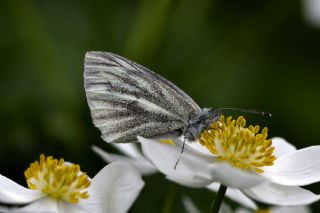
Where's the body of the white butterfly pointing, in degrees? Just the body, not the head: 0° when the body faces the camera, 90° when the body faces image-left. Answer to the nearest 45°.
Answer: approximately 270°
